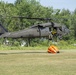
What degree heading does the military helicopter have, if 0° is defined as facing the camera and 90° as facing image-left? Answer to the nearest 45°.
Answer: approximately 270°
